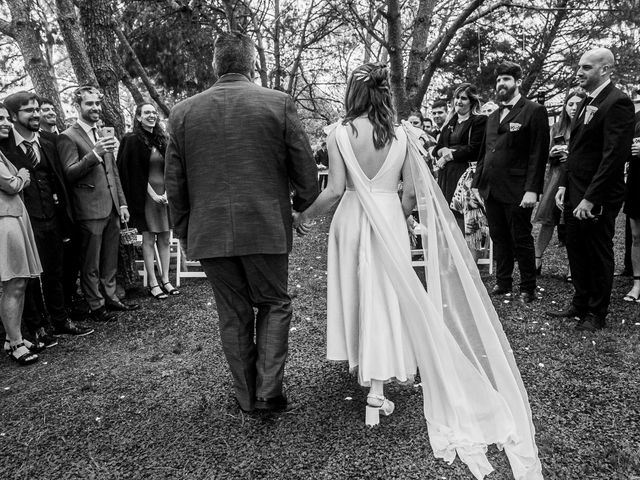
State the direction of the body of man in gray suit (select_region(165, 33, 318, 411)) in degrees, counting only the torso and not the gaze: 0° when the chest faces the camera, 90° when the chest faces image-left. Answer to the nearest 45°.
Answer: approximately 180°

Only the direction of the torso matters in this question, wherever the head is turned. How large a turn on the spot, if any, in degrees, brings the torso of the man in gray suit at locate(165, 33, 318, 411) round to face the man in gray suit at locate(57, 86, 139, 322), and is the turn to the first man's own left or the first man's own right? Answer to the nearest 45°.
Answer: approximately 45° to the first man's own left

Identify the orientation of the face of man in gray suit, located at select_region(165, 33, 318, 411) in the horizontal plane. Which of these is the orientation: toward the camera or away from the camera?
away from the camera

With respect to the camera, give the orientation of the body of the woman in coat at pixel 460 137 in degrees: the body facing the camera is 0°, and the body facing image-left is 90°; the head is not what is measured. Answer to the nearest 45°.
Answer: approximately 45°

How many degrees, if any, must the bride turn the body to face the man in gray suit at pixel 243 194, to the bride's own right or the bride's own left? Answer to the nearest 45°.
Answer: approximately 90° to the bride's own left

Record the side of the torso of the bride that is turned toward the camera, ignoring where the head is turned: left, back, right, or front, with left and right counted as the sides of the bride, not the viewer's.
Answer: back

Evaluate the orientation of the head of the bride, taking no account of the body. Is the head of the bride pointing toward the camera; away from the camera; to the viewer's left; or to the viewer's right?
away from the camera

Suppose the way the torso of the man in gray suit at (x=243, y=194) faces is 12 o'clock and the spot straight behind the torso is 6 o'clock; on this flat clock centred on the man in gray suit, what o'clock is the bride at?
The bride is roughly at 3 o'clock from the man in gray suit.

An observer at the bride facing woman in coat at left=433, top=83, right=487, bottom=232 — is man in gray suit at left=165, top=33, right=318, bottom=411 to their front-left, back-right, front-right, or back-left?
back-left

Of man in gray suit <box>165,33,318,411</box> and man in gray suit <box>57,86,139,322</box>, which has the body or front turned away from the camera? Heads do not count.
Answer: man in gray suit <box>165,33,318,411</box>

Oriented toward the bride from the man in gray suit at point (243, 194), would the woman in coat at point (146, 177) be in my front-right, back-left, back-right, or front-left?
back-left
